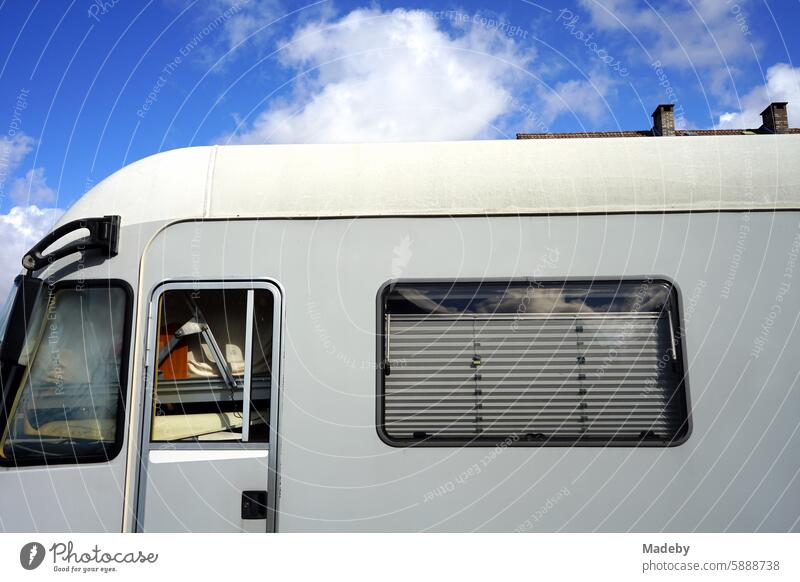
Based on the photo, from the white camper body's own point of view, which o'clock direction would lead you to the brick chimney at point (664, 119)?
The brick chimney is roughly at 4 o'clock from the white camper body.

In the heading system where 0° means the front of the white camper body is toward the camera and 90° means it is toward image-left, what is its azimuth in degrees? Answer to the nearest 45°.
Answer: approximately 90°
